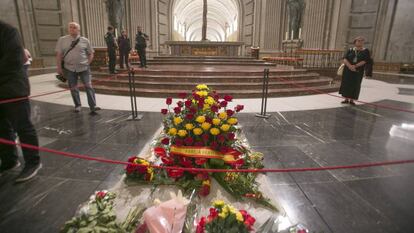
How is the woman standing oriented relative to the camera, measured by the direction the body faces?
toward the camera

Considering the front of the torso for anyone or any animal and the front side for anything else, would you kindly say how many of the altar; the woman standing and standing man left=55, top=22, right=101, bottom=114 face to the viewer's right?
0

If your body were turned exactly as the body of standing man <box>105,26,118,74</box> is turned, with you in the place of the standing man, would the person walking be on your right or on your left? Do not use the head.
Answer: on your right

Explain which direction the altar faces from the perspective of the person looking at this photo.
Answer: facing the viewer

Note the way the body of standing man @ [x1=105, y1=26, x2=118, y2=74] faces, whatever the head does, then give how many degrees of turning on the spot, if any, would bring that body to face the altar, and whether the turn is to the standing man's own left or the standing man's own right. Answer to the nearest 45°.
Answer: approximately 45° to the standing man's own left

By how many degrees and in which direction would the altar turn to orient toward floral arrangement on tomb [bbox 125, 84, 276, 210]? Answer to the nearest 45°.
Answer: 0° — it already faces it

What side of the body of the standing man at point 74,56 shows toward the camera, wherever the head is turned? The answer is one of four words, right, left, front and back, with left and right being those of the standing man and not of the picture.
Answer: front

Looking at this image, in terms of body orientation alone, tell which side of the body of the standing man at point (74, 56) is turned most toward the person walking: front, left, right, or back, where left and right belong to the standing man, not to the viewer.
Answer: front

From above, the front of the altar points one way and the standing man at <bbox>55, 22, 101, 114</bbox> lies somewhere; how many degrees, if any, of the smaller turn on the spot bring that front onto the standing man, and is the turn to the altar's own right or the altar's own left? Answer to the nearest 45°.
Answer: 0° — it already faces them
